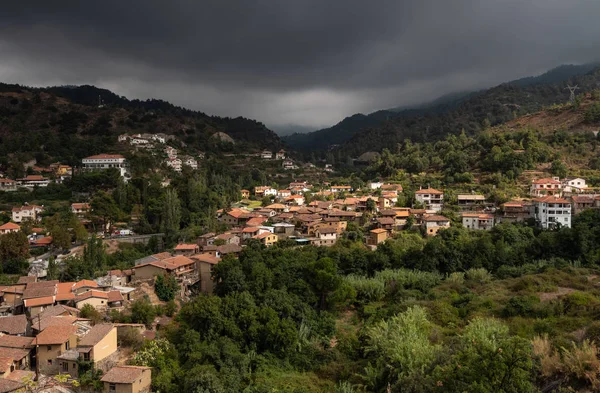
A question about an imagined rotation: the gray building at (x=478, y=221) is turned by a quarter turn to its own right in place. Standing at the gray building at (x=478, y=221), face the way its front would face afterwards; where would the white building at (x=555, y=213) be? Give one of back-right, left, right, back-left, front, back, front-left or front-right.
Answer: back

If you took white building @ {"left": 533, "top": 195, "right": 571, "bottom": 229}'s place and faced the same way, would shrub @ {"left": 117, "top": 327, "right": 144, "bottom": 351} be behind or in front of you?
in front

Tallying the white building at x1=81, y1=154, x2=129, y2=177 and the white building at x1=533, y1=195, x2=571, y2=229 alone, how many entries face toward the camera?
2

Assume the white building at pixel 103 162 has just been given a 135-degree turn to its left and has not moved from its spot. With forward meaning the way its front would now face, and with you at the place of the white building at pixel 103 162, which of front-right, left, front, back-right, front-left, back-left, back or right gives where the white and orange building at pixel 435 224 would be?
right

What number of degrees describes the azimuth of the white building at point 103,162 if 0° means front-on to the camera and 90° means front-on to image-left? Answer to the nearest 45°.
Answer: approximately 0°

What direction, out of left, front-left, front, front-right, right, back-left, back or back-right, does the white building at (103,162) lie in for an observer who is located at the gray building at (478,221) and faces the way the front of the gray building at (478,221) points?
right

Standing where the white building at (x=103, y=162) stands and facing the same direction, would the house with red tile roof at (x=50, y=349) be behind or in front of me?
in front

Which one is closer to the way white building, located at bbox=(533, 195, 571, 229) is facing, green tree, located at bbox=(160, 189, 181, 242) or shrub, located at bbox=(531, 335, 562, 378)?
the shrub

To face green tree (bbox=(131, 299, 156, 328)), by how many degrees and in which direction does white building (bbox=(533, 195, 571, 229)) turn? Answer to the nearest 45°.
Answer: approximately 45° to its right

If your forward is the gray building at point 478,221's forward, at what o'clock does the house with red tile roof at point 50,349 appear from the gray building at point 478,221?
The house with red tile roof is roughly at 1 o'clock from the gray building.

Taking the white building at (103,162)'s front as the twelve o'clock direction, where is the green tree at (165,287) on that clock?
The green tree is roughly at 12 o'clock from the white building.

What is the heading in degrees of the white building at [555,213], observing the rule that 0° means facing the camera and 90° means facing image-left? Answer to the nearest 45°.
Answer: approximately 0°

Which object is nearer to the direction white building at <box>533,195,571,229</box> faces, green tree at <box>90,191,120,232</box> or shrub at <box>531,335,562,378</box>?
the shrub
